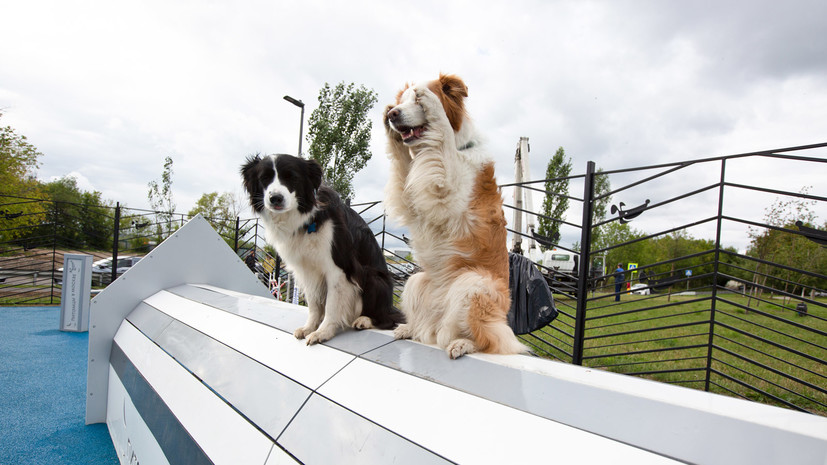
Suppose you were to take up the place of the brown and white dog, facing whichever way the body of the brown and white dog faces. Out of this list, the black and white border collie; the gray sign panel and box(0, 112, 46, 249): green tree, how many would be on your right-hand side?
3

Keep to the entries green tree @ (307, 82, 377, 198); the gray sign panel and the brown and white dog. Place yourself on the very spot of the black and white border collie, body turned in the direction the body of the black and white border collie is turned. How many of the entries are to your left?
1

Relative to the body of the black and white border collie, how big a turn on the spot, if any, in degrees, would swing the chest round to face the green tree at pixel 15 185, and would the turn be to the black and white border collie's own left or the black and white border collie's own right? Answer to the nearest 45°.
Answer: approximately 90° to the black and white border collie's own right

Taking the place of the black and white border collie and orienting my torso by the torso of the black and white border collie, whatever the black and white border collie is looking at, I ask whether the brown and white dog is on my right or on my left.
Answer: on my left

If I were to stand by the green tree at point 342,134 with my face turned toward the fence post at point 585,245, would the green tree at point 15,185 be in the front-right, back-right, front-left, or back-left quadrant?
back-right

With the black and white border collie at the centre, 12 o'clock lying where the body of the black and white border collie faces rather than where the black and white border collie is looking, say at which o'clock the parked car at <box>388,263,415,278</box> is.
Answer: The parked car is roughly at 5 o'clock from the black and white border collie.

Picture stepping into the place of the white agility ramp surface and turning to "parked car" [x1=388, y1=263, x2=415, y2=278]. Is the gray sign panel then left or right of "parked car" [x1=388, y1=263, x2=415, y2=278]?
left

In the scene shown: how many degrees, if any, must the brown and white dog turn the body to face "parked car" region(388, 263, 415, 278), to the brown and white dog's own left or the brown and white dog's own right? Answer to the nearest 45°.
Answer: approximately 135° to the brown and white dog's own right

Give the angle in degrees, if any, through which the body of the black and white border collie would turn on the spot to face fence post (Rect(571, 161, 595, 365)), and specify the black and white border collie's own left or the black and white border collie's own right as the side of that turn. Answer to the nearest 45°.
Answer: approximately 135° to the black and white border collie's own left

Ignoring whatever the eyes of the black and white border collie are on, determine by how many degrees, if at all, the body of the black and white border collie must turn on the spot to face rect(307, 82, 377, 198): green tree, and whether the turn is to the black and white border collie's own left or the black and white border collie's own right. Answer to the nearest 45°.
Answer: approximately 135° to the black and white border collie's own right

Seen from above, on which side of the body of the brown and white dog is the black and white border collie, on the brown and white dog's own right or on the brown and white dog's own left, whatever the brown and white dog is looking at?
on the brown and white dog's own right

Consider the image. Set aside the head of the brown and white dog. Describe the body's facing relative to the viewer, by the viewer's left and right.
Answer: facing the viewer and to the left of the viewer
